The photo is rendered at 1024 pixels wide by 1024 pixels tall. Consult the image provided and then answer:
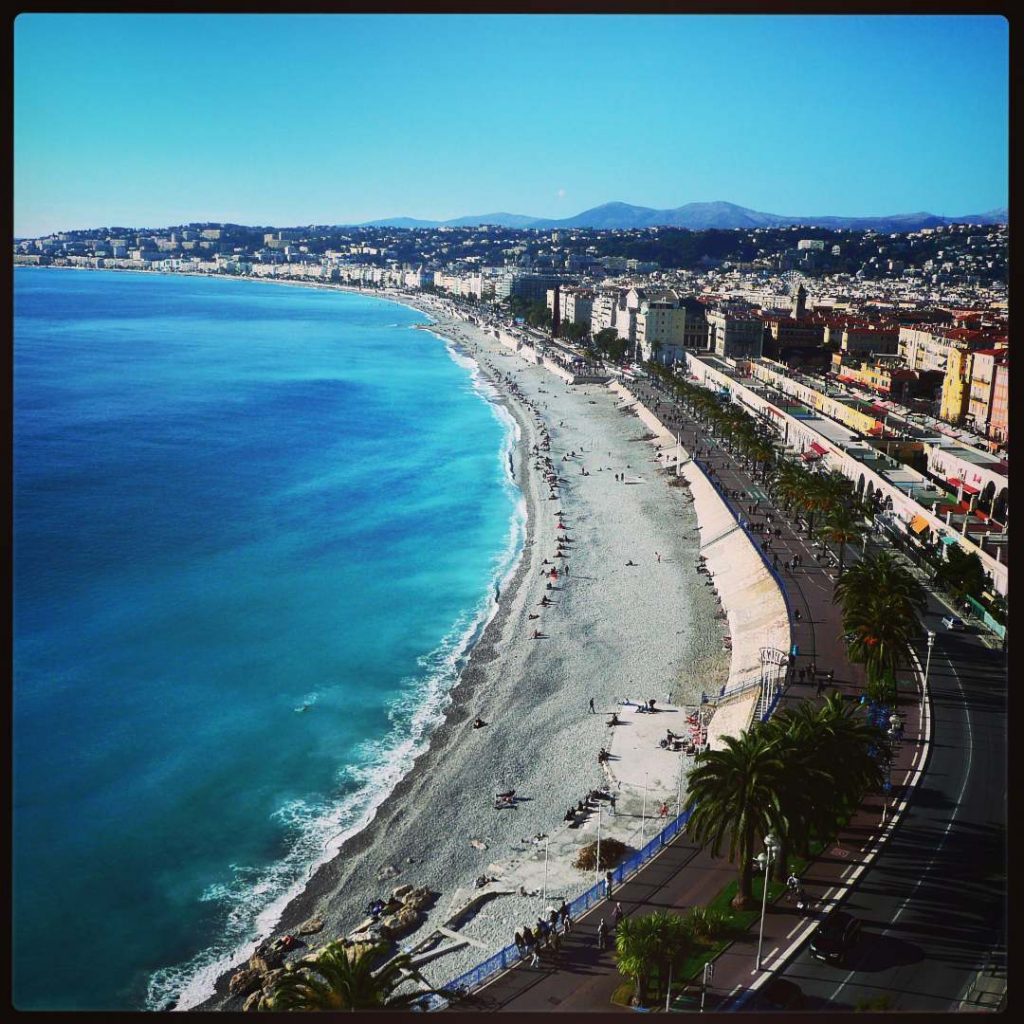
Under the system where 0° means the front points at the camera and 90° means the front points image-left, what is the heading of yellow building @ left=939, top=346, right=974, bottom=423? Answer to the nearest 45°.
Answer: approximately 45°

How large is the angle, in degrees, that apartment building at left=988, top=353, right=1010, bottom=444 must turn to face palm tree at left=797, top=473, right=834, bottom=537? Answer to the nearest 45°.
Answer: approximately 45° to its left

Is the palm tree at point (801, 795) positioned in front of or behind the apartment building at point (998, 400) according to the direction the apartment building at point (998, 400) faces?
in front

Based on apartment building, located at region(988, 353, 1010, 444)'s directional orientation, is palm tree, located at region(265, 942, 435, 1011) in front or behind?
in front

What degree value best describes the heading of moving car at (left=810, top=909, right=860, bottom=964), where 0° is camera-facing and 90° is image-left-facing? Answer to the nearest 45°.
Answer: approximately 45°

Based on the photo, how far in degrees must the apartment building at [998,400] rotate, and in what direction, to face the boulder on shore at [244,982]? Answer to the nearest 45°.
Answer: approximately 45° to its left

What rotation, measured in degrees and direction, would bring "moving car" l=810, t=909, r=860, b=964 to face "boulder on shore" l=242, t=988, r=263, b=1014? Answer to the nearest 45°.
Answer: approximately 45° to its right

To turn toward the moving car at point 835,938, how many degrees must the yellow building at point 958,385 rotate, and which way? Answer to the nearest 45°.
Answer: approximately 45° to its left

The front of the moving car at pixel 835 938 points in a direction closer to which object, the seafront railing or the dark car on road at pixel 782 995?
the dark car on road

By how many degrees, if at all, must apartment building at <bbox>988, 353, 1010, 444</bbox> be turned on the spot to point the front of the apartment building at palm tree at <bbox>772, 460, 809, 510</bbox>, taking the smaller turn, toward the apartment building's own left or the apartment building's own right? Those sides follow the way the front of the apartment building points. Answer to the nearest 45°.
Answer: approximately 45° to the apartment building's own left
